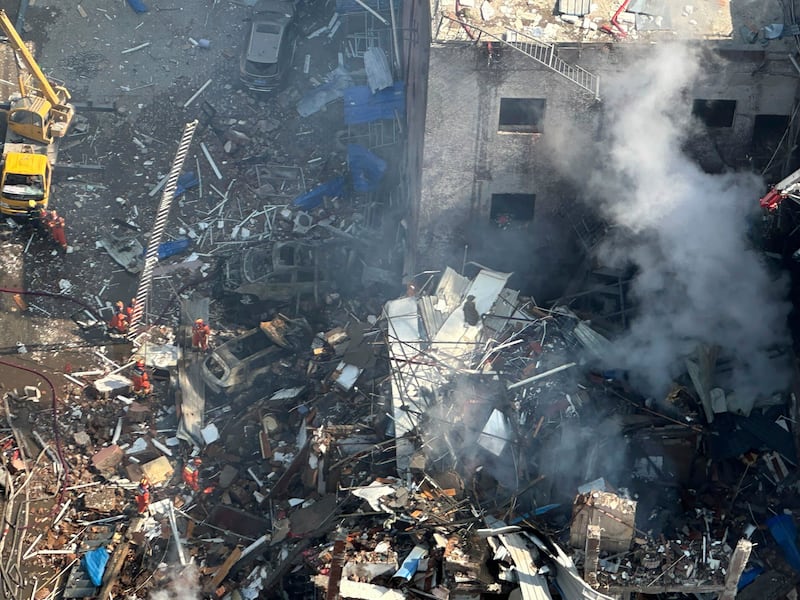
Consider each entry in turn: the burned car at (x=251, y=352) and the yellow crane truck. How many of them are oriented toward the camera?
1

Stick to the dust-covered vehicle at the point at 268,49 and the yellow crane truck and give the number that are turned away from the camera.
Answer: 1

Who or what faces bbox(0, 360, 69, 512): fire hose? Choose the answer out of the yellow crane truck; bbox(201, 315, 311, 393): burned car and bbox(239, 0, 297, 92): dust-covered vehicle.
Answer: the yellow crane truck

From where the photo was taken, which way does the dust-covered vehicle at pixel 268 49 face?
away from the camera

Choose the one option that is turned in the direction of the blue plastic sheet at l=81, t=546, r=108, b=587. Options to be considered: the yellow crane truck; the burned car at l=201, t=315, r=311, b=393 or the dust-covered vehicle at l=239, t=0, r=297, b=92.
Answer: the yellow crane truck

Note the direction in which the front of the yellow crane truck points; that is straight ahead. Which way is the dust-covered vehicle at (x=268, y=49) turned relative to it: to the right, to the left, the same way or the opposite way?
the opposite way

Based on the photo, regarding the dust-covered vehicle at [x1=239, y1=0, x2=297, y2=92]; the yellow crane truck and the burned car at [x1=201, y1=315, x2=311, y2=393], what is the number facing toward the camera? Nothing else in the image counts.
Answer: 1

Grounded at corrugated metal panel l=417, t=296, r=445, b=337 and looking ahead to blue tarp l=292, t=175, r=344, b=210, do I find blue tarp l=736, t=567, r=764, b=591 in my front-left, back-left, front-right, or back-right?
back-right

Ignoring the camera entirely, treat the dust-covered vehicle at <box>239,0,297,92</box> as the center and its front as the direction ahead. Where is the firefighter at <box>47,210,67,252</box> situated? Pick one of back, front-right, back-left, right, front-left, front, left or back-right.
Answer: back-left

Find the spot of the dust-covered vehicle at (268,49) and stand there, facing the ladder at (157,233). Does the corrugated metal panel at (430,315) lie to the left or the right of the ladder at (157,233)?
left
